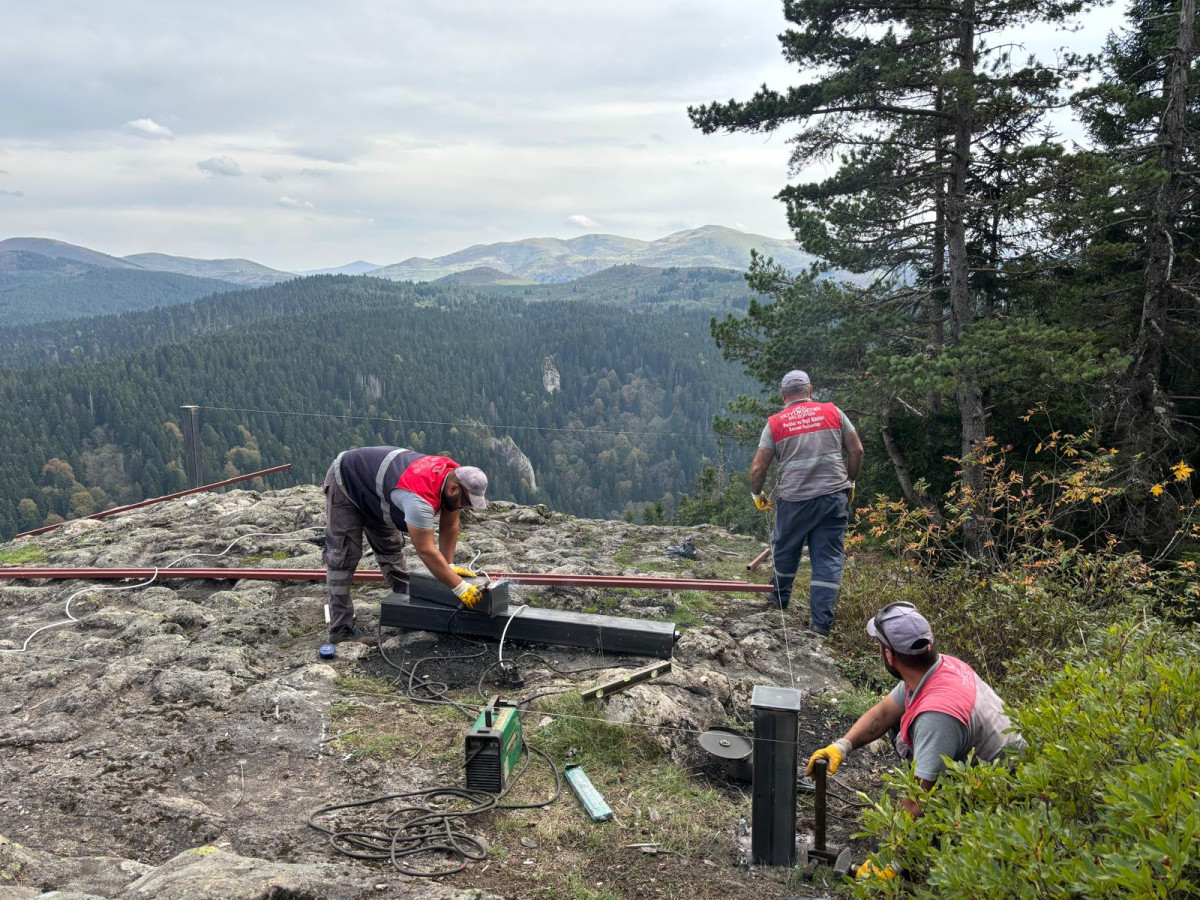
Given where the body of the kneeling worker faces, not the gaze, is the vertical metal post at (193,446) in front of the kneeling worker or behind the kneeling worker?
in front

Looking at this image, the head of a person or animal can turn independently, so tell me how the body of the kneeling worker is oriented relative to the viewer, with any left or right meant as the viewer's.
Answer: facing to the left of the viewer

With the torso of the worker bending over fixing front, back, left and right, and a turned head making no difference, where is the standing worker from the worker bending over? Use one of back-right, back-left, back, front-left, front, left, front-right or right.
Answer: front

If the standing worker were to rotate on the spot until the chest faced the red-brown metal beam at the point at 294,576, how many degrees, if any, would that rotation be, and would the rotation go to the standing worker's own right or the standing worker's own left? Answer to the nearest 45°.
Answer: approximately 90° to the standing worker's own left

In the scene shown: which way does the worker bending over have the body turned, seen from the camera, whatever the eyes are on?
to the viewer's right

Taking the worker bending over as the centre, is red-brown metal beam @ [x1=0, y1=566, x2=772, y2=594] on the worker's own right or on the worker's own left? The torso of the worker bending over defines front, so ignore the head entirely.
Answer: on the worker's own left

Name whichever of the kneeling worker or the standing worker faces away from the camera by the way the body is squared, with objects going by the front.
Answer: the standing worker

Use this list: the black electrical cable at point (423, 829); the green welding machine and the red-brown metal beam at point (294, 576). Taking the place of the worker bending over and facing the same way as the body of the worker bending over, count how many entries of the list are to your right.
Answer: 2

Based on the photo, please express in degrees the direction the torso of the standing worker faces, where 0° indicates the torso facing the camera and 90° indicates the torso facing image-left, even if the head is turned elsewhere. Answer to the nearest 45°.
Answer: approximately 180°

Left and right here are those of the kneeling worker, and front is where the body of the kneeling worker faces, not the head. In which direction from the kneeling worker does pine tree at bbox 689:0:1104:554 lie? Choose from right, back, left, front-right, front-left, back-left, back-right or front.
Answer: right

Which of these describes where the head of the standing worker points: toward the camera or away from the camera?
away from the camera
